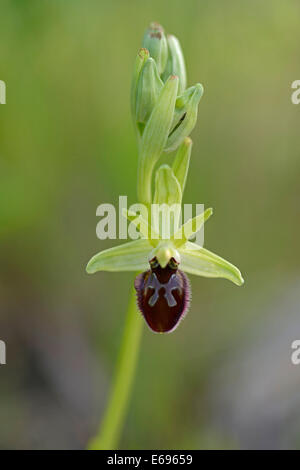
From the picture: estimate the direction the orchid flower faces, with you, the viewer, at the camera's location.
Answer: facing the viewer
